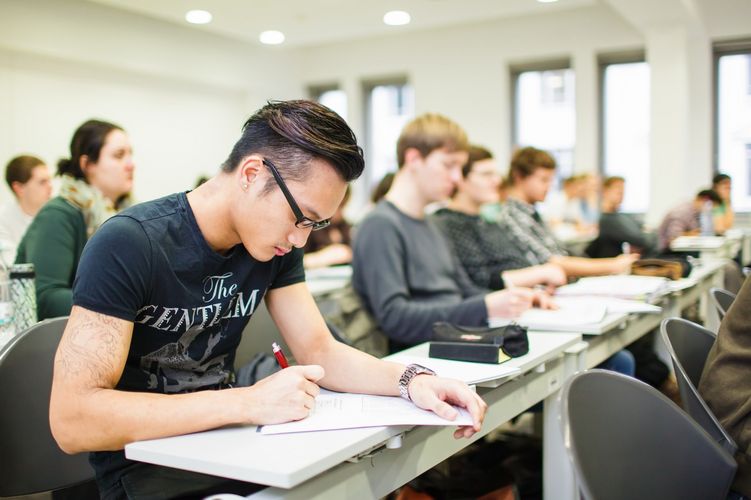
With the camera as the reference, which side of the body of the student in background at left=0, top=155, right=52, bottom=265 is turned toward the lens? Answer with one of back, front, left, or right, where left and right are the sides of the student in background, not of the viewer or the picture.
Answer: right

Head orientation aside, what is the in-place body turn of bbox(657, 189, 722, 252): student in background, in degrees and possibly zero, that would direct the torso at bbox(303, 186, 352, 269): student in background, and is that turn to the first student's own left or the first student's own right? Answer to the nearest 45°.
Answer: approximately 135° to the first student's own right

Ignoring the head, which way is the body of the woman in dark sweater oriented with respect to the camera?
to the viewer's right

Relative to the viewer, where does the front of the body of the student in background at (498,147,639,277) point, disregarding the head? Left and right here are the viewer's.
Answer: facing to the right of the viewer

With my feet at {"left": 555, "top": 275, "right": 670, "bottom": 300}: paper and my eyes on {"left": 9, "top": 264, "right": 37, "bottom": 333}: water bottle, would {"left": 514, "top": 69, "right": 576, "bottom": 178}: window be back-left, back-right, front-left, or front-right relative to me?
back-right

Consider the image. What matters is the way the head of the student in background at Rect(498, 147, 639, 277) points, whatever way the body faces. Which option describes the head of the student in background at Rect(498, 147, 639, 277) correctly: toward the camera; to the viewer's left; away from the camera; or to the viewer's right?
to the viewer's right

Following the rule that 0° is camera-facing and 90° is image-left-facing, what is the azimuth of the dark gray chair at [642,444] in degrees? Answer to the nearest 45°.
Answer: approximately 225°

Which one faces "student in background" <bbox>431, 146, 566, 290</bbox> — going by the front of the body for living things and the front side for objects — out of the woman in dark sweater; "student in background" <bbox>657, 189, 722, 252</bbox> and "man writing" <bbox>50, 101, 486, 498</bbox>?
the woman in dark sweater
